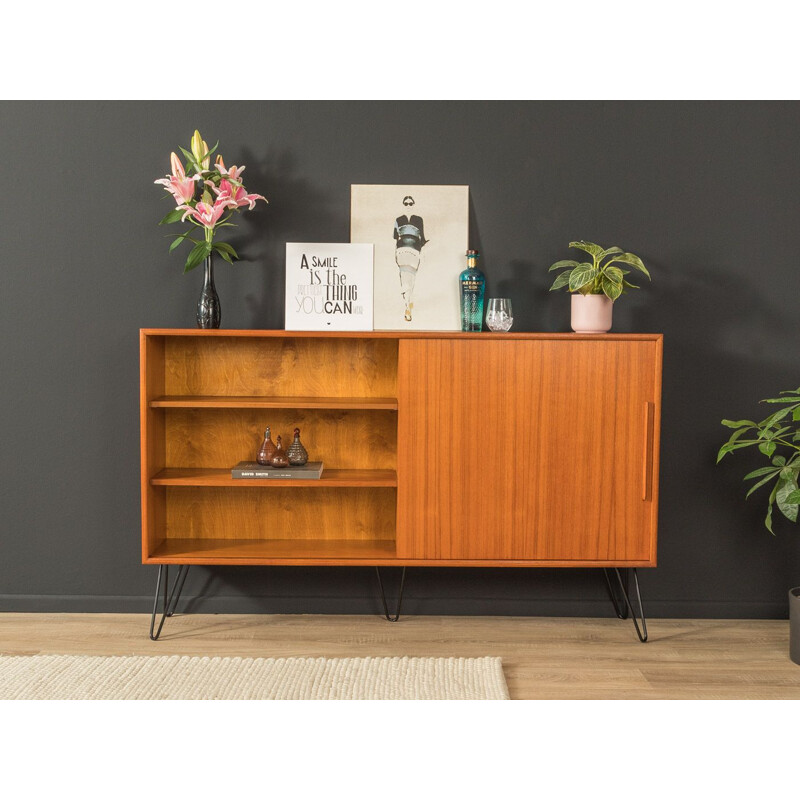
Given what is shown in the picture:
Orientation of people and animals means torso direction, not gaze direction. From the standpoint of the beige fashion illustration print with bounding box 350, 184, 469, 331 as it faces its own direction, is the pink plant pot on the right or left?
on its left

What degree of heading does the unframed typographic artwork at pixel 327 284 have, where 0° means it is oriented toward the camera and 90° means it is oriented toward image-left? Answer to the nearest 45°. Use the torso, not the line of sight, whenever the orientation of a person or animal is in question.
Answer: approximately 0°

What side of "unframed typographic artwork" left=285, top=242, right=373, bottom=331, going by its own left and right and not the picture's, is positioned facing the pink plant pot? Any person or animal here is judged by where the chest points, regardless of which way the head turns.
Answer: left
